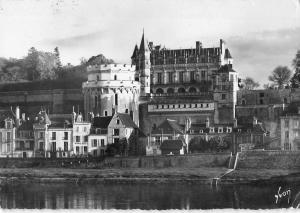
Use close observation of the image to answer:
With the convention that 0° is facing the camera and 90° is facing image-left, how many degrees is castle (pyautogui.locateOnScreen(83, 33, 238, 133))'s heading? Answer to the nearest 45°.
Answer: approximately 0°

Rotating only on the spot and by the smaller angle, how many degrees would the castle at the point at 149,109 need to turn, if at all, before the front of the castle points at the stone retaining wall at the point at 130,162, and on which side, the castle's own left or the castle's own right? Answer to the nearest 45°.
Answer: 0° — it already faces it

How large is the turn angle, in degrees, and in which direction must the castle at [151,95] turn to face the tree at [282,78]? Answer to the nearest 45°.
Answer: approximately 45° to its left
